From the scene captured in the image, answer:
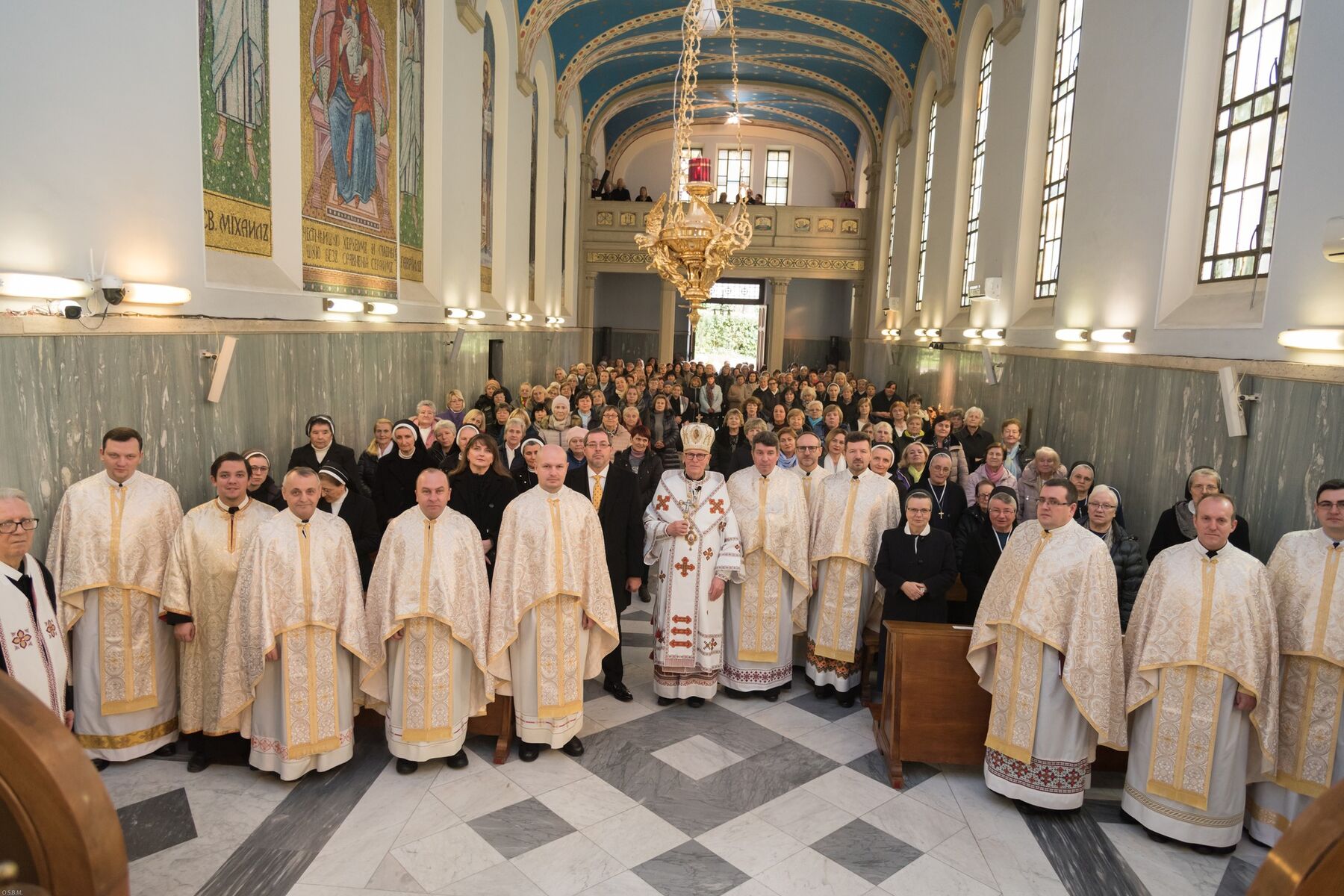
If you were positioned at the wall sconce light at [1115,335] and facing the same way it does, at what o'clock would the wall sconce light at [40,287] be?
the wall sconce light at [40,287] is roughly at 10 o'clock from the wall sconce light at [1115,335].

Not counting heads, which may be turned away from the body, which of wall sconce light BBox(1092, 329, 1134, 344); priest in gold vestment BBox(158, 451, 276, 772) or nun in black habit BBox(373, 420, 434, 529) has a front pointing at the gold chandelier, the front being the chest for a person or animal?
the wall sconce light

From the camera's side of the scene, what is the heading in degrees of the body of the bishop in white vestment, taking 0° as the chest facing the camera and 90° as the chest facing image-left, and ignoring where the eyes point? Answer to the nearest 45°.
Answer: approximately 0°

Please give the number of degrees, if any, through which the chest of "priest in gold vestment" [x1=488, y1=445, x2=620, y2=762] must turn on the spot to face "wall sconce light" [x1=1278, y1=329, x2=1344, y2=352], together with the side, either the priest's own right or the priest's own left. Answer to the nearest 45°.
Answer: approximately 90° to the priest's own left

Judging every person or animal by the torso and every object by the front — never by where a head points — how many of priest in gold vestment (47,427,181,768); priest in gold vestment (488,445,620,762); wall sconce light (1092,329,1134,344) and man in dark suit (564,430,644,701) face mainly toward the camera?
3

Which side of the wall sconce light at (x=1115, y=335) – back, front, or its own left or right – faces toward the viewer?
left

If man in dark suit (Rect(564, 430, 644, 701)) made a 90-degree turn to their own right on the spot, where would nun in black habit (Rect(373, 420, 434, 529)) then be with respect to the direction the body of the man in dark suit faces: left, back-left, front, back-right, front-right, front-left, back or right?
front-right

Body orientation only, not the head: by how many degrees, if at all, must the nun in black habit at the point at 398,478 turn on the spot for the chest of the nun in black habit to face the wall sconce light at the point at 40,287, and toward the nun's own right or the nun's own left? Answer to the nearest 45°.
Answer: approximately 45° to the nun's own right

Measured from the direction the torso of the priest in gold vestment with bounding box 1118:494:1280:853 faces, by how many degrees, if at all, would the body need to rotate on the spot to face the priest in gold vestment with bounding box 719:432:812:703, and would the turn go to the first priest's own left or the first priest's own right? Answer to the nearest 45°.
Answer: approximately 90° to the first priest's own right

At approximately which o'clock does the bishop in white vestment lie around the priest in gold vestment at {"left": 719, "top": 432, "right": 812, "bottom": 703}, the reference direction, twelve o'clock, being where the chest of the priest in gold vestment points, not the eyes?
The bishop in white vestment is roughly at 2 o'clock from the priest in gold vestment.

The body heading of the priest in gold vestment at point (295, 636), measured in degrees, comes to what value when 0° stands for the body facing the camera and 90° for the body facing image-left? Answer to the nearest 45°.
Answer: approximately 0°
